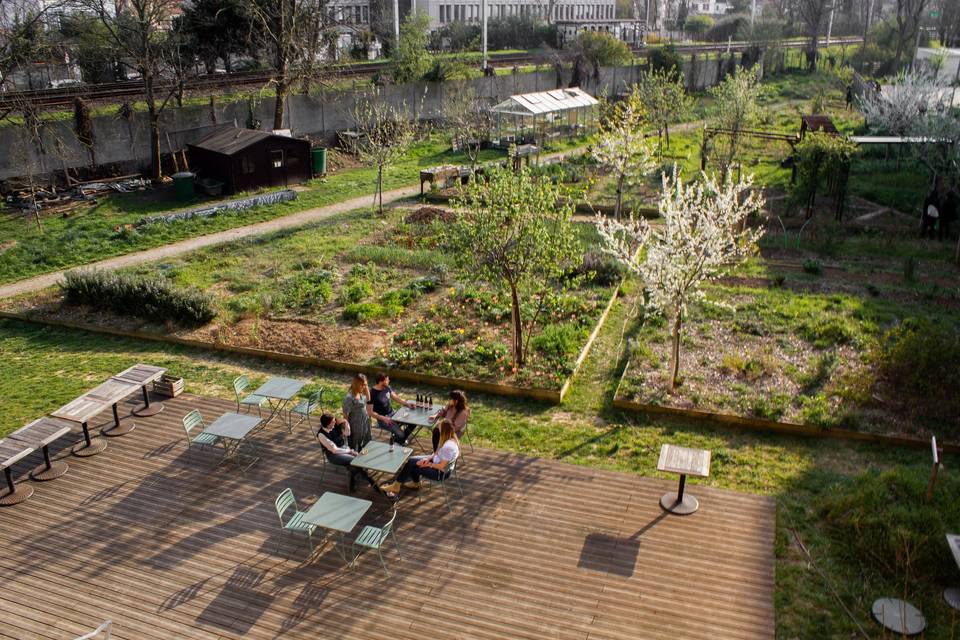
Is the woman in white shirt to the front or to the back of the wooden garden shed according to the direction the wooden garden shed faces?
to the front

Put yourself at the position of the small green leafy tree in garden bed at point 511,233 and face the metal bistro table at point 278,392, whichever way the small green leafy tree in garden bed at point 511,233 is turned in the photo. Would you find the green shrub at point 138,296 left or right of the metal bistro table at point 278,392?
right

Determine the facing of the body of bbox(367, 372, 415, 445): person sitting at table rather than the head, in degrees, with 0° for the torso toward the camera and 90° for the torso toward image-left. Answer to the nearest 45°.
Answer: approximately 315°

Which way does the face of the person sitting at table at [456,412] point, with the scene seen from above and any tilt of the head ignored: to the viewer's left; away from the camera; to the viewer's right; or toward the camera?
to the viewer's left

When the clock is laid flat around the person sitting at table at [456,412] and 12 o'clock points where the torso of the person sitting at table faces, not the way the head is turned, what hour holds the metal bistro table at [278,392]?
The metal bistro table is roughly at 1 o'clock from the person sitting at table.

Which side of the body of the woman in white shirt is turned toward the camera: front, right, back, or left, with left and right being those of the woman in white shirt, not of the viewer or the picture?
left

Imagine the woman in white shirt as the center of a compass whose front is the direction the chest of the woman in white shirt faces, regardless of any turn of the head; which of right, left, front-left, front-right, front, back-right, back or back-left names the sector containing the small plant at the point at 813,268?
back-right

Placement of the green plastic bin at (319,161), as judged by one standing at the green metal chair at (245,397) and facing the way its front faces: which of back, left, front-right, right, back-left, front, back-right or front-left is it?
back-left

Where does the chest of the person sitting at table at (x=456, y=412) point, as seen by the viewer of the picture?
to the viewer's left

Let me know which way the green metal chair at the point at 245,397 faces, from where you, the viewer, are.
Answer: facing the viewer and to the right of the viewer

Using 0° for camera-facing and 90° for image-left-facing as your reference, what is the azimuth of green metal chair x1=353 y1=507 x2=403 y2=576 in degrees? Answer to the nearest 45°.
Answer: approximately 90°

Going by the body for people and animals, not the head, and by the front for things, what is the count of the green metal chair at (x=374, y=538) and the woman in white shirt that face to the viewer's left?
2

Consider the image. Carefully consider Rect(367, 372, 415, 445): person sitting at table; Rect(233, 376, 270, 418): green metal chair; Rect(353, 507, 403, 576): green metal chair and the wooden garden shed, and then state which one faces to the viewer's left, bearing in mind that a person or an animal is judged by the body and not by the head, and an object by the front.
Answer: Rect(353, 507, 403, 576): green metal chair

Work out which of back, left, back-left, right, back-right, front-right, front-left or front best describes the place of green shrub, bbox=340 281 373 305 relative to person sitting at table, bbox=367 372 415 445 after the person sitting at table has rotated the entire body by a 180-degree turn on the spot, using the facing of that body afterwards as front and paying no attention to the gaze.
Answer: front-right

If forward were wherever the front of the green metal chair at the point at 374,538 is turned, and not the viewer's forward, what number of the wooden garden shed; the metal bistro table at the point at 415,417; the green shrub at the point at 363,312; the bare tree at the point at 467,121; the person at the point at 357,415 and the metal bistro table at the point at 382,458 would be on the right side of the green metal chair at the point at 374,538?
6

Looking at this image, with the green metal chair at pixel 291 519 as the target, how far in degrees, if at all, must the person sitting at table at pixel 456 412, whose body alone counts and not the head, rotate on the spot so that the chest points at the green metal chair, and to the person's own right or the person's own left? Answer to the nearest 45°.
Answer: approximately 45° to the person's own left

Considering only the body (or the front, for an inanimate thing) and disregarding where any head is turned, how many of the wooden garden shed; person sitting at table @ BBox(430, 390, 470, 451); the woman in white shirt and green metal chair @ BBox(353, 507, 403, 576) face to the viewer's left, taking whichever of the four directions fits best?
3

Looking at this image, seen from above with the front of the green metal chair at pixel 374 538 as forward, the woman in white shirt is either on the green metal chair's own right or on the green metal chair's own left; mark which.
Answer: on the green metal chair's own right

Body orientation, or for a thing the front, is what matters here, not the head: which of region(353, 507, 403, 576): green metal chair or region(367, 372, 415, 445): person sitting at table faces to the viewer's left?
the green metal chair

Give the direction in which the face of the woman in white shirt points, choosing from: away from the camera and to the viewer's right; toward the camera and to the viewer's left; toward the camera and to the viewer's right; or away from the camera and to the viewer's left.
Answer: away from the camera and to the viewer's left
